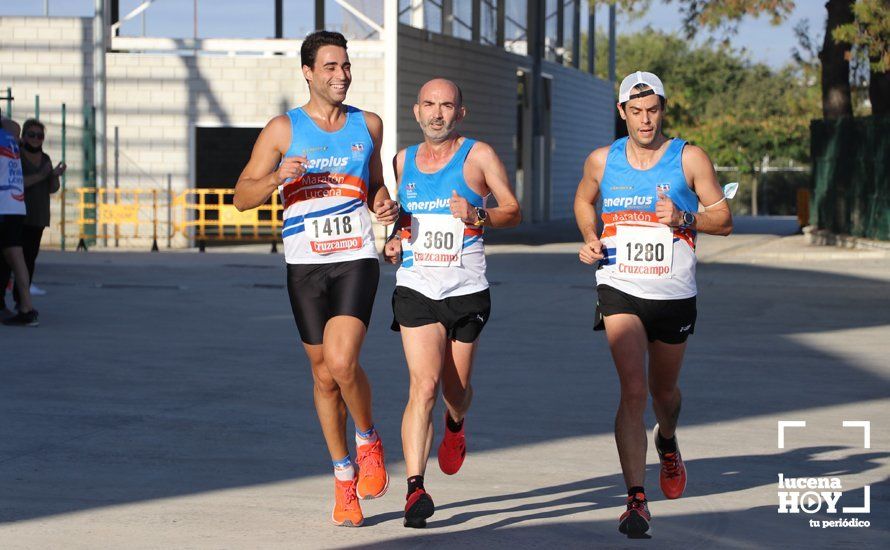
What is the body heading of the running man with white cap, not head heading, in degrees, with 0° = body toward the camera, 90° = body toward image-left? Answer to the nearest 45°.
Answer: approximately 0°

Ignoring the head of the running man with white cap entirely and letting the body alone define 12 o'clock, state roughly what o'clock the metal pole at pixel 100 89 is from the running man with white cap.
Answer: The metal pole is roughly at 5 o'clock from the running man with white cap.

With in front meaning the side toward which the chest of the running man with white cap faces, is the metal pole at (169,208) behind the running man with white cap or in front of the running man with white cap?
behind

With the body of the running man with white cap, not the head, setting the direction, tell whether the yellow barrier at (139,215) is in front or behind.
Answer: behind

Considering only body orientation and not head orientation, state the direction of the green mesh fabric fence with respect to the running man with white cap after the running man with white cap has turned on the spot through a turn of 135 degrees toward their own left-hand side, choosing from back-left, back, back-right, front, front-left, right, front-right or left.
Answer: front-left

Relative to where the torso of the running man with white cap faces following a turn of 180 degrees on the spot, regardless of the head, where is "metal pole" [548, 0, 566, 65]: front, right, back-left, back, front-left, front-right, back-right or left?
front

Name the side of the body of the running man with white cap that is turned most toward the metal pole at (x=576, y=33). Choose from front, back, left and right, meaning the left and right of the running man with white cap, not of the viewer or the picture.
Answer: back

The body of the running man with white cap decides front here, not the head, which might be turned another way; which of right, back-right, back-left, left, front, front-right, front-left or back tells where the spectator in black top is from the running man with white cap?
back-right

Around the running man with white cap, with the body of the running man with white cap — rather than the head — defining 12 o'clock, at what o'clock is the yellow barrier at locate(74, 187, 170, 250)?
The yellow barrier is roughly at 5 o'clock from the running man with white cap.

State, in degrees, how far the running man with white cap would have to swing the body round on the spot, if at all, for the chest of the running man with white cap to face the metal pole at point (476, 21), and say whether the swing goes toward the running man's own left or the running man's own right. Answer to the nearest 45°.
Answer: approximately 180°
